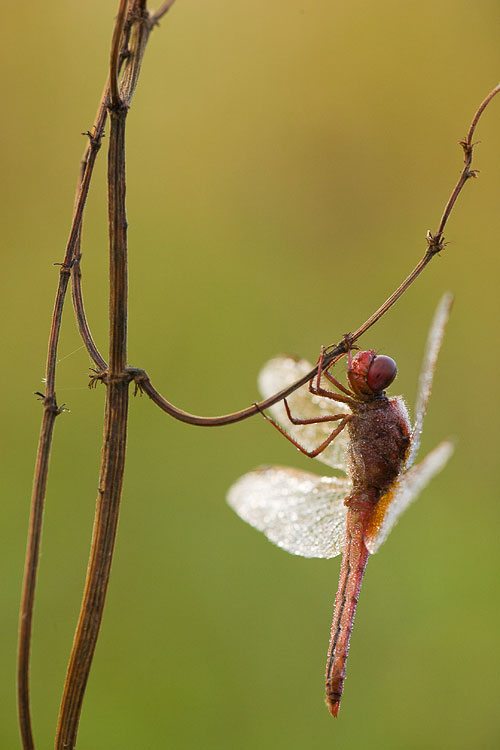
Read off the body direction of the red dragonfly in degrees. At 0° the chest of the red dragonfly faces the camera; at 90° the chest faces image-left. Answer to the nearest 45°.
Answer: approximately 90°

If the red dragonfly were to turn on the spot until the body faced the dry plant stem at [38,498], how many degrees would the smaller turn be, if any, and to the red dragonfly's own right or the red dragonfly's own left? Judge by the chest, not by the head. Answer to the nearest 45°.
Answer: approximately 45° to the red dragonfly's own left
